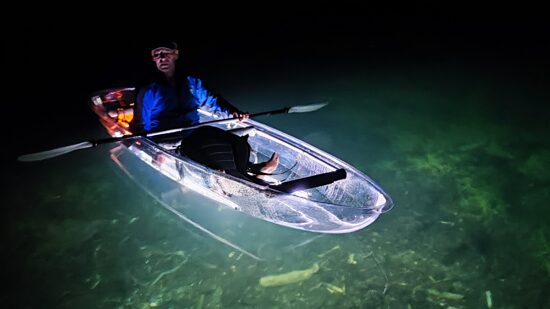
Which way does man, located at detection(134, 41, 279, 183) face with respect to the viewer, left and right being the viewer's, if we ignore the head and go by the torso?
facing the viewer and to the right of the viewer
